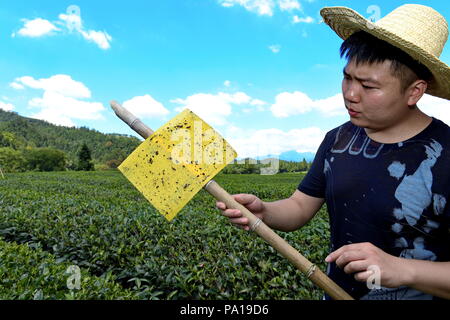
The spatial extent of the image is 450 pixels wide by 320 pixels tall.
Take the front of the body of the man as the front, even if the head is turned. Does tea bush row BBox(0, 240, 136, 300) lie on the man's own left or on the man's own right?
on the man's own right

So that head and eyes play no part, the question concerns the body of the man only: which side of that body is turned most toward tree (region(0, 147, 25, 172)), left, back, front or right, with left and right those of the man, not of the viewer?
right

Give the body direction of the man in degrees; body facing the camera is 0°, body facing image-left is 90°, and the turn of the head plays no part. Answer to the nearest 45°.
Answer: approximately 45°

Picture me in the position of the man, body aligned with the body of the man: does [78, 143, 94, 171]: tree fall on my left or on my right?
on my right
